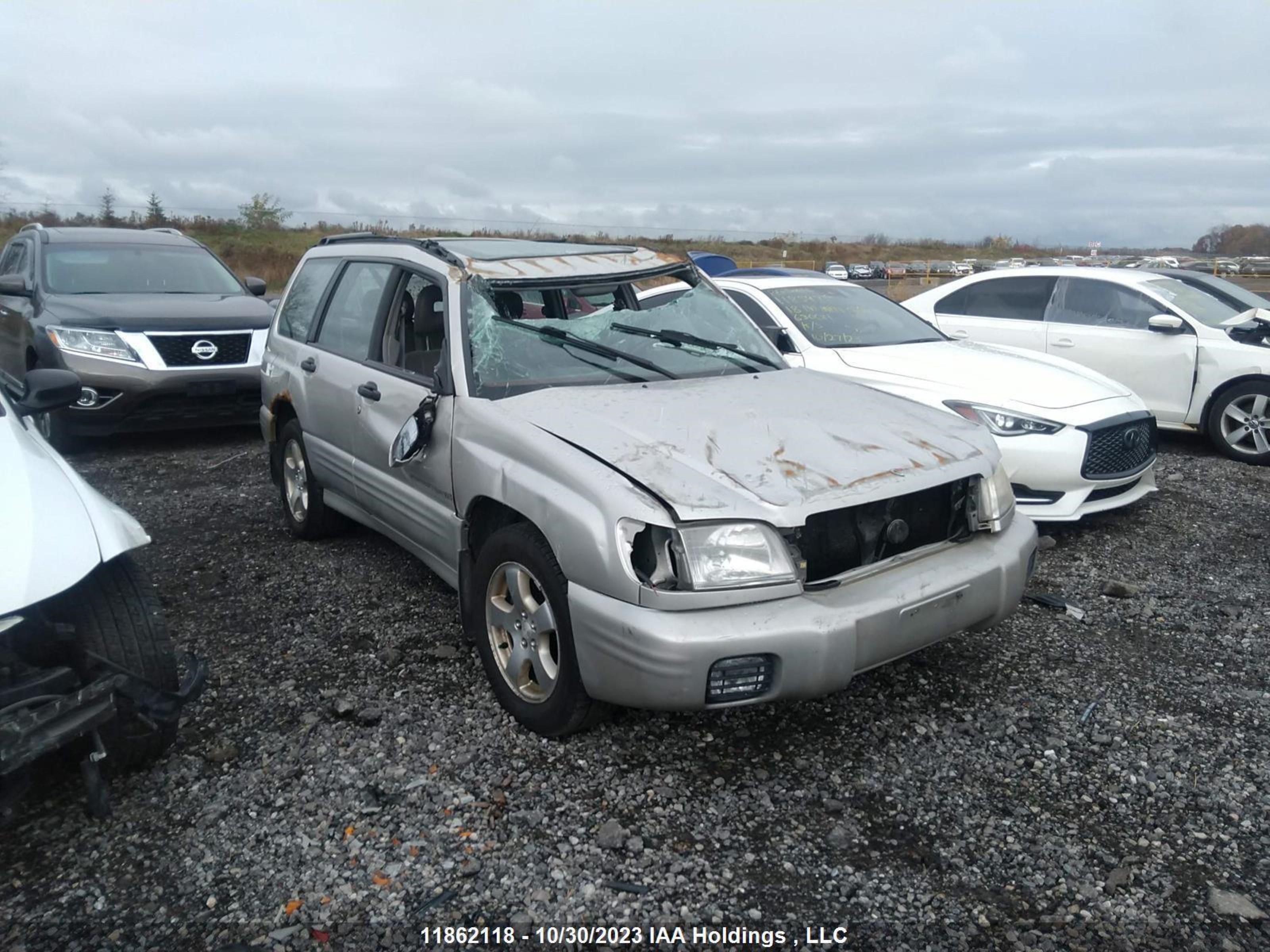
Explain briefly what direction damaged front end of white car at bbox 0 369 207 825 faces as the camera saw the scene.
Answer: facing the viewer

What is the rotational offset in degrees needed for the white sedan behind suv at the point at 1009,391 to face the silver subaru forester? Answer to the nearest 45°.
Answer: approximately 90° to its right

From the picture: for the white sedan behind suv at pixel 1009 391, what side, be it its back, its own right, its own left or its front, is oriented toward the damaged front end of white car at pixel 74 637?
right

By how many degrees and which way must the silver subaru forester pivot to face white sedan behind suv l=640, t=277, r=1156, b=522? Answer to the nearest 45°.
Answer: approximately 90° to its left

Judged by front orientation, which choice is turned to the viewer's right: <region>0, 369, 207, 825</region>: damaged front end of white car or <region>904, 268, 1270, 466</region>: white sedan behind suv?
the white sedan behind suv

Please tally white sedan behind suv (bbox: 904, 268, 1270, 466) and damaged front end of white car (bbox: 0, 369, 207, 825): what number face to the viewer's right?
1

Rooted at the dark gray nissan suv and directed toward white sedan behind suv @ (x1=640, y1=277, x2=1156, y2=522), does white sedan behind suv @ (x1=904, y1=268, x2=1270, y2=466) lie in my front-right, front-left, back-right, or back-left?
front-left

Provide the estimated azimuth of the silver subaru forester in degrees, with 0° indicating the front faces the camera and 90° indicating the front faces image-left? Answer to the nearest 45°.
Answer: approximately 315°

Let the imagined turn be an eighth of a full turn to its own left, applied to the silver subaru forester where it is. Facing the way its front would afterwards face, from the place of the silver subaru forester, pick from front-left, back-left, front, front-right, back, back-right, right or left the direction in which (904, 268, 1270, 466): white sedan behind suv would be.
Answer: front-left

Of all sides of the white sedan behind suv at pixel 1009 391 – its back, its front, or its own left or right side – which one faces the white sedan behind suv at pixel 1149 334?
left

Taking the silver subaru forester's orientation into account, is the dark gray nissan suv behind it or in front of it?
behind

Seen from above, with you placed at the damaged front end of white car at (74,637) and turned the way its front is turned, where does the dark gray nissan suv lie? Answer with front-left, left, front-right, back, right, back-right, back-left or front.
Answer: back

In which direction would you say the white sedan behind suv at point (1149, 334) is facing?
to the viewer's right

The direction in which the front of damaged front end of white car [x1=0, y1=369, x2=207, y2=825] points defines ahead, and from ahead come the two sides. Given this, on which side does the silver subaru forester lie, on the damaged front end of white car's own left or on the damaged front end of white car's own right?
on the damaged front end of white car's own left

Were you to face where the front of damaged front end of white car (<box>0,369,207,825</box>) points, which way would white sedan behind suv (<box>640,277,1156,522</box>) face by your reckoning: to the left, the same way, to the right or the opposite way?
the same way

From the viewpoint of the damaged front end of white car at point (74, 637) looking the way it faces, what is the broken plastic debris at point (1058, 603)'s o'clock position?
The broken plastic debris is roughly at 9 o'clock from the damaged front end of white car.

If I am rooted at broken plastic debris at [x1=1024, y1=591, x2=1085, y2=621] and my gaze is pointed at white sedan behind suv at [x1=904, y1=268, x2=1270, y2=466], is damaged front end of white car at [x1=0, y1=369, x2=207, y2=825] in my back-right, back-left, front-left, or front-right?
back-left

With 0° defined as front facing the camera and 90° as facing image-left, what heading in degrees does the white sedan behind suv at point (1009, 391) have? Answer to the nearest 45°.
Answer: approximately 315°
